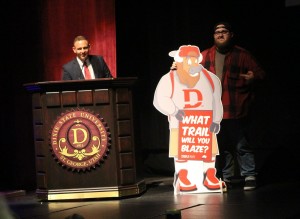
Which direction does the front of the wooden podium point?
toward the camera

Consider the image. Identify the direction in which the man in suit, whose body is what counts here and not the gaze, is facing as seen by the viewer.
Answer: toward the camera

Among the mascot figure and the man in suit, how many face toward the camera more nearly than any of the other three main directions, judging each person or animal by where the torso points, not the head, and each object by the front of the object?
2

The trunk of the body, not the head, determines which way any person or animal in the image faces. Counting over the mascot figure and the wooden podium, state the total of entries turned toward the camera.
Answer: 2

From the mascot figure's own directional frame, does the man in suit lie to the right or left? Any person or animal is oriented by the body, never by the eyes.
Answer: on its right

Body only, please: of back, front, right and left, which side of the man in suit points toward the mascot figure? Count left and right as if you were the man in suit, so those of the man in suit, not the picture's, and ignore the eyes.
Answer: left

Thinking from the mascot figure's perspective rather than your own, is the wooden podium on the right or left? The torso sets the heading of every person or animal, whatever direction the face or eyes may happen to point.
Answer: on its right

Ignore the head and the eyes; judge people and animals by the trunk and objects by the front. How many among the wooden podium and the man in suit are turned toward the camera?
2
